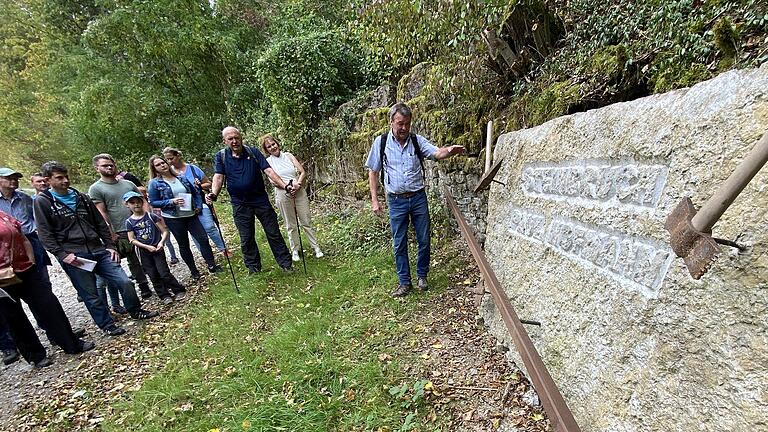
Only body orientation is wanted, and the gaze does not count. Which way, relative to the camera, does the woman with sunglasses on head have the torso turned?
toward the camera

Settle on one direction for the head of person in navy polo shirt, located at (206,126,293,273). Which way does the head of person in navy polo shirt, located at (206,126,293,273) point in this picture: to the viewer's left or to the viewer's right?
to the viewer's right

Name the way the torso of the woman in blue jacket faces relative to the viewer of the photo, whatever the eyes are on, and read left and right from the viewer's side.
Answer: facing the viewer and to the right of the viewer

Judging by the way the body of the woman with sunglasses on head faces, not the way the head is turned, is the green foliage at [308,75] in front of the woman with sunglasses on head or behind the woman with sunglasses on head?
behind

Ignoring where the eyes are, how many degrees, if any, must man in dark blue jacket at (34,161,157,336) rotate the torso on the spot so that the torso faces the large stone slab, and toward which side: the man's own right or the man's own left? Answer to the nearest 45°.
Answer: approximately 45° to the man's own right

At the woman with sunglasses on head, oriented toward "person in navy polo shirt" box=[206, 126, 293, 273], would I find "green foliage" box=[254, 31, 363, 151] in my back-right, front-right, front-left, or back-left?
back-right

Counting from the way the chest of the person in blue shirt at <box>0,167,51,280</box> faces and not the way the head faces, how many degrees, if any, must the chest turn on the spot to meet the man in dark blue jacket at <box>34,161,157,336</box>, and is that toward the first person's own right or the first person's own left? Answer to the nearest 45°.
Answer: approximately 45° to the first person's own right

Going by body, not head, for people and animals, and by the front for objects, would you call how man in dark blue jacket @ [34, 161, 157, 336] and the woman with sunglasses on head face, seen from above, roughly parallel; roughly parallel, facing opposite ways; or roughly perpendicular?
roughly perpendicular

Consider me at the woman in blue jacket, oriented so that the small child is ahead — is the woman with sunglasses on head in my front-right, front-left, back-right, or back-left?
back-left

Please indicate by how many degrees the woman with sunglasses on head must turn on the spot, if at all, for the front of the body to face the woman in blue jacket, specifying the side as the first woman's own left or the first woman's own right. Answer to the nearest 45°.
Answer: approximately 90° to the first woman's own right
